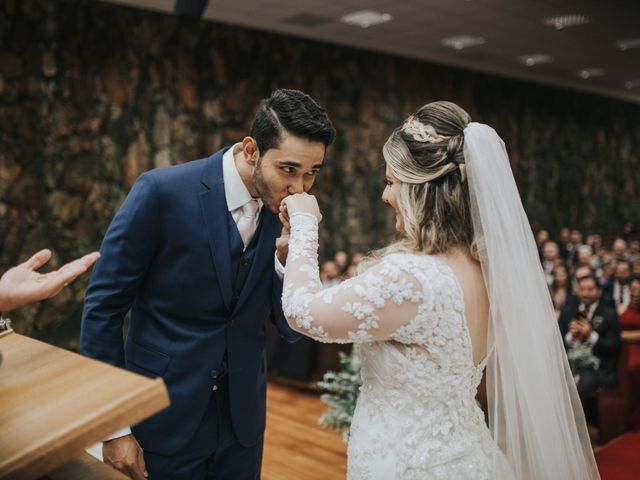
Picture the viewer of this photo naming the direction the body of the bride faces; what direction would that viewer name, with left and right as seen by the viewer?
facing away from the viewer and to the left of the viewer

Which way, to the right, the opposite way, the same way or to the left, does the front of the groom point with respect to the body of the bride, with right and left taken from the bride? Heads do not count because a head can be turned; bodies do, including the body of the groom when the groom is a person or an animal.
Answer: the opposite way

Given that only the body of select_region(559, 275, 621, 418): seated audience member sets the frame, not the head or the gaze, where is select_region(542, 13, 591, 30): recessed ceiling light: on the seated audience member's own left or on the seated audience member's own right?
on the seated audience member's own right

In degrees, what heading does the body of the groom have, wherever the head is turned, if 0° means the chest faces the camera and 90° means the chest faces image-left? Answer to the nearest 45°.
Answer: approximately 315°

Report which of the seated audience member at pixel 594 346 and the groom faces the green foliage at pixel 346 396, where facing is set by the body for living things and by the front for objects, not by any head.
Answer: the seated audience member

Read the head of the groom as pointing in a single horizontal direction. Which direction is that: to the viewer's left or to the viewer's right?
to the viewer's right

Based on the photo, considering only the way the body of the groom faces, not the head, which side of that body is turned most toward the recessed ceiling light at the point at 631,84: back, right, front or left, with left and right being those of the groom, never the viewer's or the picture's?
left

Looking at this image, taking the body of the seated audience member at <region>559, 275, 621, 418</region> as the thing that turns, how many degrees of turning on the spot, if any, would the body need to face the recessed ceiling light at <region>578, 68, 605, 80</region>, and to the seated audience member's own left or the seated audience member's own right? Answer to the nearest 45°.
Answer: approximately 135° to the seated audience member's own right

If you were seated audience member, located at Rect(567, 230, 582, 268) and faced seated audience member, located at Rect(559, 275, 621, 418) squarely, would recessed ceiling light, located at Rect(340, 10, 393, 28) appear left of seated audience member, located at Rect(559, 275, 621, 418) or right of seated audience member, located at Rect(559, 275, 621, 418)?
right
